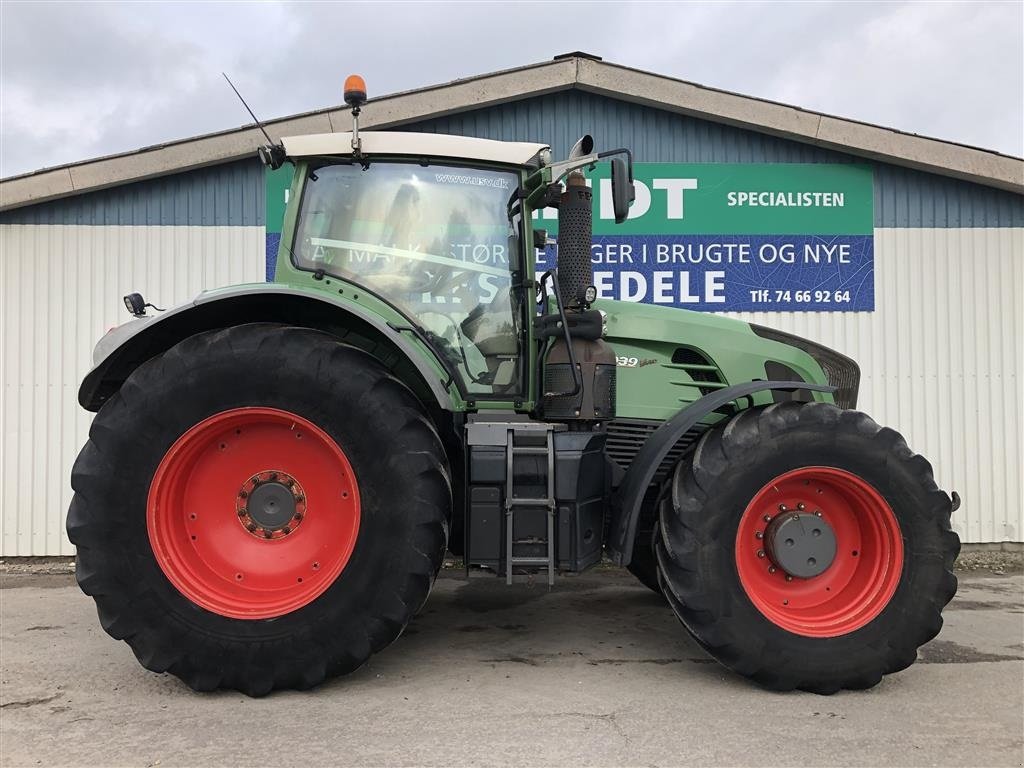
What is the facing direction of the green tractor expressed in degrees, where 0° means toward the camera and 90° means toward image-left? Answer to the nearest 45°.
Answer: approximately 270°
